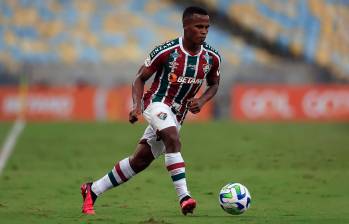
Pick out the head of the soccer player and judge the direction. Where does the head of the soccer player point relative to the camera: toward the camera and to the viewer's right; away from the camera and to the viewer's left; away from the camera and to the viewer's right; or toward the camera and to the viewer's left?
toward the camera and to the viewer's right

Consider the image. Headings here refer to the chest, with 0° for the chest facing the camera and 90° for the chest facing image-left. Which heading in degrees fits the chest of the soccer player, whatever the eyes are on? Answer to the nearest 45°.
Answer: approximately 315°
